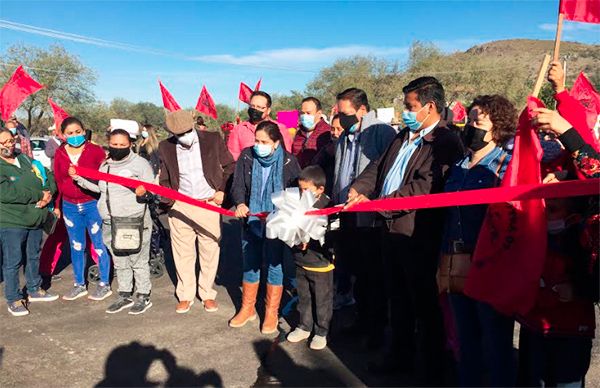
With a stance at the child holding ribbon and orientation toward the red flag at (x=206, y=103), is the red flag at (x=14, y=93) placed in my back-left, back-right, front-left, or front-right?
front-left

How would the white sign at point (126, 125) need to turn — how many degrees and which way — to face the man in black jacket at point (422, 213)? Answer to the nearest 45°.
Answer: approximately 45° to its left

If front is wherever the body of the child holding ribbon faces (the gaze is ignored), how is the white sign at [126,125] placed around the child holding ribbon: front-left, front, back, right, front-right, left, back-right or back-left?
right

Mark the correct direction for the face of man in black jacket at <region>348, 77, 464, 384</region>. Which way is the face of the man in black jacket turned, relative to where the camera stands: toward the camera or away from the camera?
toward the camera

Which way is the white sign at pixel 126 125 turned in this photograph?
toward the camera

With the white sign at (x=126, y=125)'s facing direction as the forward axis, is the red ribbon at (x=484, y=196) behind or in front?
in front

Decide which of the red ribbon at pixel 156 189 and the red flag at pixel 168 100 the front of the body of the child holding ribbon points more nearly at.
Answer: the red ribbon

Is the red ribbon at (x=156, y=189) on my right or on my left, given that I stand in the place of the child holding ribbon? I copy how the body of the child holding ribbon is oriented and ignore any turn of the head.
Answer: on my right

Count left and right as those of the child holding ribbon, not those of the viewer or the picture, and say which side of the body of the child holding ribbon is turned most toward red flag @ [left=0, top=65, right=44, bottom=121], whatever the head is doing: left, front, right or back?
right

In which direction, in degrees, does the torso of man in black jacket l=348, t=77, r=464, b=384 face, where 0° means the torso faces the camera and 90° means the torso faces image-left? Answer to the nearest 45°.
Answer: approximately 45°

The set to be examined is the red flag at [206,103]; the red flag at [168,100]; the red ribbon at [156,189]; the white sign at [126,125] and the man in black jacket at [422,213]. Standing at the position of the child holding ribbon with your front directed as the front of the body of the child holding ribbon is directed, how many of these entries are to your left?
1

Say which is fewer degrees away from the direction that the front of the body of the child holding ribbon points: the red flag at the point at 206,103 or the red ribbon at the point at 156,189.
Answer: the red ribbon

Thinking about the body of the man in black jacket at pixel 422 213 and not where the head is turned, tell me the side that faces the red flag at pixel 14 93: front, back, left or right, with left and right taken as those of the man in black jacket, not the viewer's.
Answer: right
